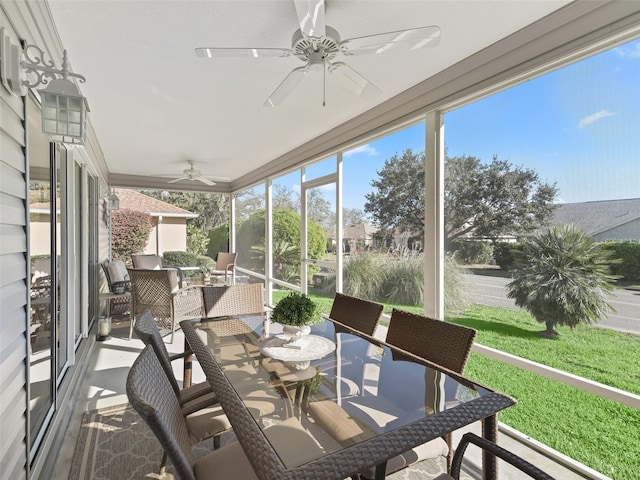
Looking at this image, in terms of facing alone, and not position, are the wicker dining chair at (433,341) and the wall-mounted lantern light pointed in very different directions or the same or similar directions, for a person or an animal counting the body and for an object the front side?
very different directions

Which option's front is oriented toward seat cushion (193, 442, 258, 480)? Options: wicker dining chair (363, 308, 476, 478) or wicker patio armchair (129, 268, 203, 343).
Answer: wicker dining chair (363, 308, 476, 478)

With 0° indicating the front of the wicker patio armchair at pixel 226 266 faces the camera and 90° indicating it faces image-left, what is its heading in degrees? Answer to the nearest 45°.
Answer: approximately 45°

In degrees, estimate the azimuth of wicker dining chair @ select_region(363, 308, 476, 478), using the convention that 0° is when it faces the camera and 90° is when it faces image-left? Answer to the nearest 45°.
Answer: approximately 45°

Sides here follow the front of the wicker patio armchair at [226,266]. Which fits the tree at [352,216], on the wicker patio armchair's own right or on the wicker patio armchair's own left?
on the wicker patio armchair's own left

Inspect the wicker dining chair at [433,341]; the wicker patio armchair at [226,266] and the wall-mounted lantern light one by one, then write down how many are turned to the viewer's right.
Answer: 1

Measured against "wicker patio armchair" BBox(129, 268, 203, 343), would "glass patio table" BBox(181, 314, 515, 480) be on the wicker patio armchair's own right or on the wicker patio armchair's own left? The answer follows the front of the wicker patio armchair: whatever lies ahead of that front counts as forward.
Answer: on the wicker patio armchair's own right

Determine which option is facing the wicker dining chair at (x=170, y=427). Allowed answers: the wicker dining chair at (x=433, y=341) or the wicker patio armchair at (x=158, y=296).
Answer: the wicker dining chair at (x=433, y=341)

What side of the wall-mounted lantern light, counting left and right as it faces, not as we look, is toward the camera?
right

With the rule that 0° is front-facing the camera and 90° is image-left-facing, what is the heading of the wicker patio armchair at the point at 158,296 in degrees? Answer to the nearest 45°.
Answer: approximately 225°

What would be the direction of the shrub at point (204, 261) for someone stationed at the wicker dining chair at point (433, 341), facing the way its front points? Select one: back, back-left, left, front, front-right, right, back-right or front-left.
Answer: right
